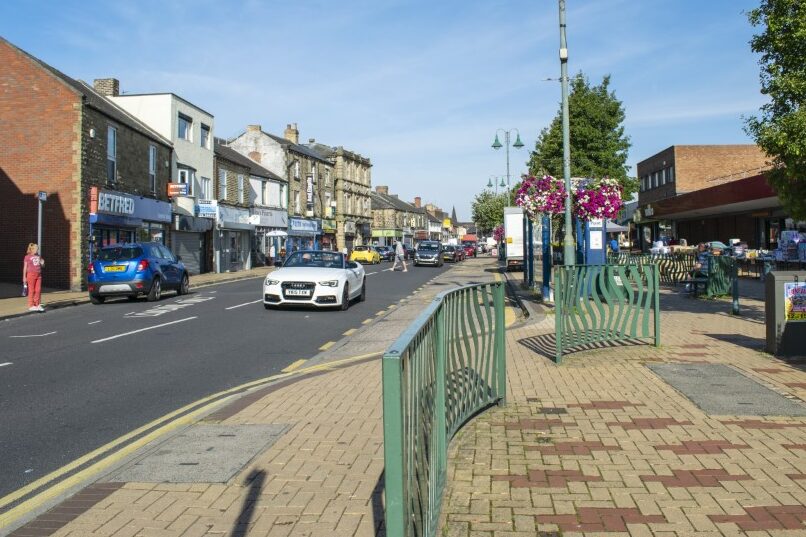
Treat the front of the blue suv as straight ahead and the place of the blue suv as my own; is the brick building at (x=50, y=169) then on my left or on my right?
on my left

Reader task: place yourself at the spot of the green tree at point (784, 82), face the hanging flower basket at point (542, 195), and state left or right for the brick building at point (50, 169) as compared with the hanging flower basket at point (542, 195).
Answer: left

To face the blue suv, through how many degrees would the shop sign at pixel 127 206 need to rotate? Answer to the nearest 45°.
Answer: approximately 45° to its right

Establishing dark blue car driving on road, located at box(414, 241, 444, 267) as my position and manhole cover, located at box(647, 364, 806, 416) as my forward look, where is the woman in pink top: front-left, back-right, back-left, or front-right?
front-right

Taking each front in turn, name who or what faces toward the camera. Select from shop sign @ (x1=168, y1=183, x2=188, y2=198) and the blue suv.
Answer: the shop sign

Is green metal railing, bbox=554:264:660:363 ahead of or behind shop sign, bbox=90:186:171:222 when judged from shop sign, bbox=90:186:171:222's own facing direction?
ahead

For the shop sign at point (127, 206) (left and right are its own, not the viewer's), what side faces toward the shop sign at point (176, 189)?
left

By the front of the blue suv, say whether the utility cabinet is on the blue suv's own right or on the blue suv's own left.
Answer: on the blue suv's own right

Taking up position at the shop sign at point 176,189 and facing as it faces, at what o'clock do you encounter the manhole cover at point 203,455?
The manhole cover is roughly at 12 o'clock from the shop sign.

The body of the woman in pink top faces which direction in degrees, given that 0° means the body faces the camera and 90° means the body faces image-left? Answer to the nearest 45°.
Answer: approximately 315°

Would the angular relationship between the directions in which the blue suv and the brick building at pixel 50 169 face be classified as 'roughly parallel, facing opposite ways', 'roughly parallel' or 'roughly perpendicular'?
roughly perpendicular

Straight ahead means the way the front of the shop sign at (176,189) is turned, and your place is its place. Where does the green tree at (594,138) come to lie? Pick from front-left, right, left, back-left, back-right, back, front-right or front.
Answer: left

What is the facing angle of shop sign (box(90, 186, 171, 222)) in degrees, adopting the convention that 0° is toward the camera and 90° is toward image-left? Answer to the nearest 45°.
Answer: approximately 315°

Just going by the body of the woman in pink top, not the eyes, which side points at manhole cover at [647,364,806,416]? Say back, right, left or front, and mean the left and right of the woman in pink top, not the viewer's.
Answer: front

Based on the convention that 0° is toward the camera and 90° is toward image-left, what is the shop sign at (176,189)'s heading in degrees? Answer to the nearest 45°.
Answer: approximately 0°

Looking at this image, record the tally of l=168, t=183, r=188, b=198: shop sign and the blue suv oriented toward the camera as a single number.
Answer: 1
